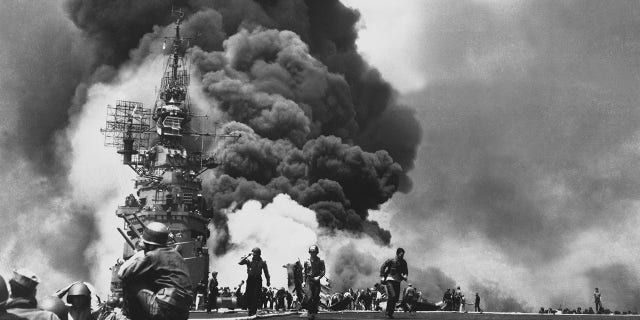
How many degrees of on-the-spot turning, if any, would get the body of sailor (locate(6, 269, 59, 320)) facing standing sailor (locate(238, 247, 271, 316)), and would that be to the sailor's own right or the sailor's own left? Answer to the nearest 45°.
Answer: approximately 45° to the sailor's own right

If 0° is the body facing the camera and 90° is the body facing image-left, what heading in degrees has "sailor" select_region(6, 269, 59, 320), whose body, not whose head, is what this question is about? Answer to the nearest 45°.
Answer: approximately 180°
